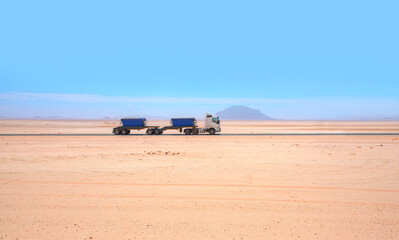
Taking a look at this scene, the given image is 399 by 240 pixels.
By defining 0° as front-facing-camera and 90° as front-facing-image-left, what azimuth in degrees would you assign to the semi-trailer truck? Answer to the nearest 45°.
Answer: approximately 270°

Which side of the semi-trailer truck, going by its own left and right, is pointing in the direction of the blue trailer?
back

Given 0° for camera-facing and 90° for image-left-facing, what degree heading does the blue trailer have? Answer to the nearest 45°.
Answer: approximately 270°

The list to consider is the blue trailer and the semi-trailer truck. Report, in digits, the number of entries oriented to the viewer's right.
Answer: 2

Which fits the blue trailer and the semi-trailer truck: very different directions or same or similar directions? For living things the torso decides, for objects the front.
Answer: same or similar directions
